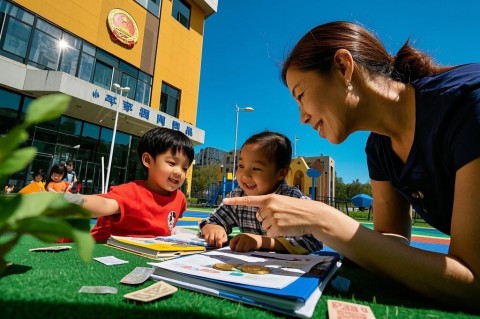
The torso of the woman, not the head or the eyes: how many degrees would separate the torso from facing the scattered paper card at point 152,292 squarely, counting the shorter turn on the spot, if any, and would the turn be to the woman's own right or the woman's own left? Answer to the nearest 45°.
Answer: approximately 45° to the woman's own left

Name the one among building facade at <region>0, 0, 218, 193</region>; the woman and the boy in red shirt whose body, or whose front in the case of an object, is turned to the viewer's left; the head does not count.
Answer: the woman

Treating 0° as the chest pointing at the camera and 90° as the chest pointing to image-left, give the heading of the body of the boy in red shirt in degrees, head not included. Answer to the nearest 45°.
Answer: approximately 315°

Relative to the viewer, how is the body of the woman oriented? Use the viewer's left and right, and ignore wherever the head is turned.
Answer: facing to the left of the viewer

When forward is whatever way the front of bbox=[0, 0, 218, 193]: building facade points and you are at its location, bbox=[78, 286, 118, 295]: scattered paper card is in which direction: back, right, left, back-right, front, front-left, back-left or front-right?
front-right

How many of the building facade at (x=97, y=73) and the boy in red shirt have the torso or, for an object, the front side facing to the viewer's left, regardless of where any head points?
0

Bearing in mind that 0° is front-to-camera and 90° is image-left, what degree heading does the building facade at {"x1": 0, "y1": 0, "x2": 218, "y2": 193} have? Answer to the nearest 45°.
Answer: approximately 315°

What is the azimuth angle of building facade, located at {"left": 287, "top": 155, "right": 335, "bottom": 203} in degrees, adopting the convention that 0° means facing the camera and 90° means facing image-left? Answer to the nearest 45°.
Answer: approximately 45°

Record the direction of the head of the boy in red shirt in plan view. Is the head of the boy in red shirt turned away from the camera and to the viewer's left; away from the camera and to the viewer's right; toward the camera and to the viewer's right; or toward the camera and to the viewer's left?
toward the camera and to the viewer's right

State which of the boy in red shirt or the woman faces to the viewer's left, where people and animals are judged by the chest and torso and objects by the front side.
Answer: the woman

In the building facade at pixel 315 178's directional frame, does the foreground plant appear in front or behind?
in front

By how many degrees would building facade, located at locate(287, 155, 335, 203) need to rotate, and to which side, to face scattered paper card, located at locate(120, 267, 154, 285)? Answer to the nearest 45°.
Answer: approximately 45° to its left

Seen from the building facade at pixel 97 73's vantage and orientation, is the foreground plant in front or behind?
in front

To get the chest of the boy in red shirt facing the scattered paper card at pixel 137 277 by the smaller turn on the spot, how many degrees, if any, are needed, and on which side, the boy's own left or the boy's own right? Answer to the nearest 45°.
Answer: approximately 45° to the boy's own right

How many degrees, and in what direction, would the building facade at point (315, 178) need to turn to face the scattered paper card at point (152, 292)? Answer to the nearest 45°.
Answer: approximately 45° to its left

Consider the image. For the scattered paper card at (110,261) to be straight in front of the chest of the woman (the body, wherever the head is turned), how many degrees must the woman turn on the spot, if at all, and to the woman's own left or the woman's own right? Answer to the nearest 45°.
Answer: approximately 45° to the woman's own left
